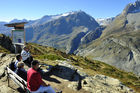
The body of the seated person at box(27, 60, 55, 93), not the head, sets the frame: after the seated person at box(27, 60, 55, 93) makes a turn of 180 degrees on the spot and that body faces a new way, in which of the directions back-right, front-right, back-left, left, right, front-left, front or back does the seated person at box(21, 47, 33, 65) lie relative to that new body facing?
back-right

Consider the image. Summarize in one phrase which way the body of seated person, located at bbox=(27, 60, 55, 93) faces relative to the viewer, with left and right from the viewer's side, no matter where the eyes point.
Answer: facing away from the viewer and to the right of the viewer
